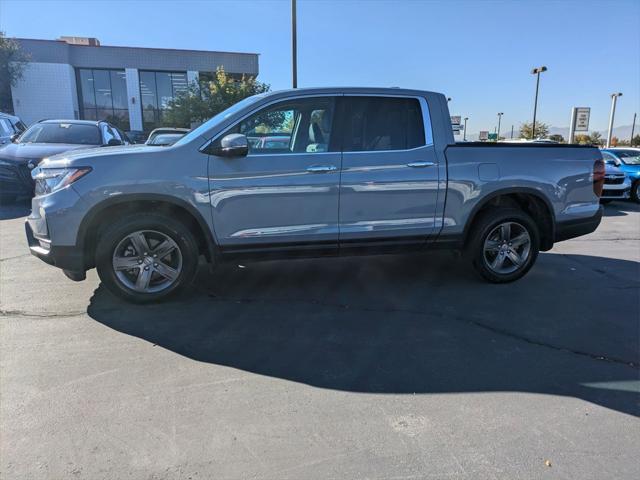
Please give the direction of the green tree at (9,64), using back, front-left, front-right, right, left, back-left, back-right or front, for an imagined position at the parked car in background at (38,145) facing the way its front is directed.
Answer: back-right

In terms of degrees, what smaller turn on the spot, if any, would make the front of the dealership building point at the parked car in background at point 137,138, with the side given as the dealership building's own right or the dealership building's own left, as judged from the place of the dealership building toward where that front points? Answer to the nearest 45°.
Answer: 0° — it already faces it

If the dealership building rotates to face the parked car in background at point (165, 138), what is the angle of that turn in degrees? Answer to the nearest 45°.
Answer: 0° — it already faces it

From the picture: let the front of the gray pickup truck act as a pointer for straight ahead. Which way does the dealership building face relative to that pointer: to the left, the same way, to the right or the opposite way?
to the left

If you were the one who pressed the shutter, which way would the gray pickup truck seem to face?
facing to the left of the viewer

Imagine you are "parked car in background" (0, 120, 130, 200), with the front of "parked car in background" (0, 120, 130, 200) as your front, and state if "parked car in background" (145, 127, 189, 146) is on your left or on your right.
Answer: on your left

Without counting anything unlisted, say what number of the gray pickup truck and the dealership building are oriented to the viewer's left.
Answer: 1

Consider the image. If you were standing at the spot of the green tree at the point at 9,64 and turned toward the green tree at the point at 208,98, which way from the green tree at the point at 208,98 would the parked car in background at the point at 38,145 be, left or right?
right

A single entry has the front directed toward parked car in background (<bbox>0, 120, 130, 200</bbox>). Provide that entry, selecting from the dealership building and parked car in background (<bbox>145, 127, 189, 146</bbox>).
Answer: the dealership building

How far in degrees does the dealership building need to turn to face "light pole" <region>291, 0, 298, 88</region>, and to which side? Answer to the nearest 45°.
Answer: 0° — it already faces it

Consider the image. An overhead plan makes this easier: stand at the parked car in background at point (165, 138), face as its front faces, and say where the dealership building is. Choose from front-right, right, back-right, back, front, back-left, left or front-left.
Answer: back-right

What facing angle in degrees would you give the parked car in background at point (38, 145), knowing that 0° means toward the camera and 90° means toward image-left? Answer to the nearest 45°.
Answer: approximately 45°
